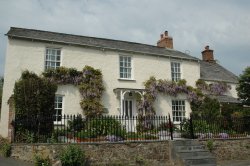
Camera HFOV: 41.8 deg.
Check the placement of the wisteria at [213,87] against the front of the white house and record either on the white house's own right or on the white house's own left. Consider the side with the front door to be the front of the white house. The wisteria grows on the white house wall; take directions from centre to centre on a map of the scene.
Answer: on the white house's own left

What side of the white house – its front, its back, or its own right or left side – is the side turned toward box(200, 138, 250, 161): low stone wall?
front

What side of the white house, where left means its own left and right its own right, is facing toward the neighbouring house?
left

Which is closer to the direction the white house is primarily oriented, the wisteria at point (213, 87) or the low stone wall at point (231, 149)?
the low stone wall

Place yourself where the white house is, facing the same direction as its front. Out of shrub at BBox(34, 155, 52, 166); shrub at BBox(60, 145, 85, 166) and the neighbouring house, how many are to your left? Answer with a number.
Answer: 1

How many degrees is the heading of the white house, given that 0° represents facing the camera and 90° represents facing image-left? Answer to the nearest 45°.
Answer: approximately 315°

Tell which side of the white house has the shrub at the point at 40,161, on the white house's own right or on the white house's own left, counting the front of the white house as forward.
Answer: on the white house's own right

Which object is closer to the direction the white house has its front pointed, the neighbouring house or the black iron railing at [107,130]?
the black iron railing

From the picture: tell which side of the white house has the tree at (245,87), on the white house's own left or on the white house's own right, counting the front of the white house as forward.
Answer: on the white house's own left
